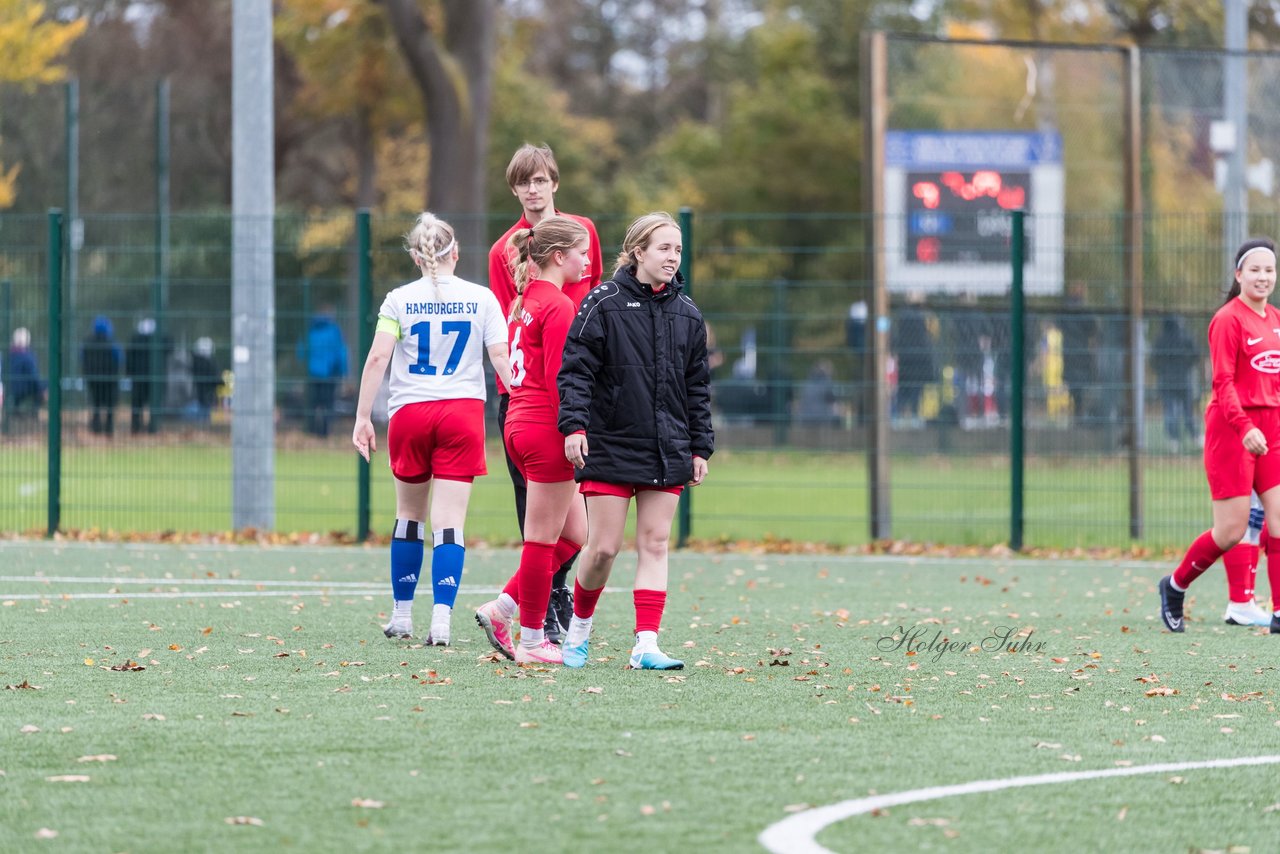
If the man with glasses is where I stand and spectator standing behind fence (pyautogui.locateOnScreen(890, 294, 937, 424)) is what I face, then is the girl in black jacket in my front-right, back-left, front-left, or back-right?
back-right

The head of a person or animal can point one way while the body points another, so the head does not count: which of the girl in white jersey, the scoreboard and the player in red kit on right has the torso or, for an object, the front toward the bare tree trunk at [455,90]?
the girl in white jersey

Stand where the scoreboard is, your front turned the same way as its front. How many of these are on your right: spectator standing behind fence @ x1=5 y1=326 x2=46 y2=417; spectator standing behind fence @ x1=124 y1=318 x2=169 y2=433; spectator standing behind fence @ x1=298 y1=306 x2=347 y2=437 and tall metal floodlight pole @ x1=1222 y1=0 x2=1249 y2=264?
3

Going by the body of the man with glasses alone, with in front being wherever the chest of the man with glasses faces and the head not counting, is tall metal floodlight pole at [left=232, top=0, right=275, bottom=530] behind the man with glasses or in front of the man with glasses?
behind

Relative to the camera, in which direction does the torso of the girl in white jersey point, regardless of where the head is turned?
away from the camera

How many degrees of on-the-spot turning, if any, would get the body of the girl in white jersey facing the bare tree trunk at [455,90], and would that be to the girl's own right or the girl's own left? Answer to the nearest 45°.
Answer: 0° — they already face it

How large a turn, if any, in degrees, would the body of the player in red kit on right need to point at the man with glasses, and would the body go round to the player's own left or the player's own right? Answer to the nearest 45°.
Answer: approximately 90° to the player's own right

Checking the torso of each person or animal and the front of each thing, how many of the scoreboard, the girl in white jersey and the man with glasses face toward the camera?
2

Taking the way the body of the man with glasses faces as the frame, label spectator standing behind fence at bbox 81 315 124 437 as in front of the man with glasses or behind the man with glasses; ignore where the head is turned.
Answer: behind

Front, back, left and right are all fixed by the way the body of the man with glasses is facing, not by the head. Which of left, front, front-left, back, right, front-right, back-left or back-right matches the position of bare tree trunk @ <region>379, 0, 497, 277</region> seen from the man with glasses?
back

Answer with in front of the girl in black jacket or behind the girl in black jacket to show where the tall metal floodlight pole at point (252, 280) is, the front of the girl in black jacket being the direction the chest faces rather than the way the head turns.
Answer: behind

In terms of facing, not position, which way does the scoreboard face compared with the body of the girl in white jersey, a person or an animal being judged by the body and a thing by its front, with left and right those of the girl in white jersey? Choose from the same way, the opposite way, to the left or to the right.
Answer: the opposite way
